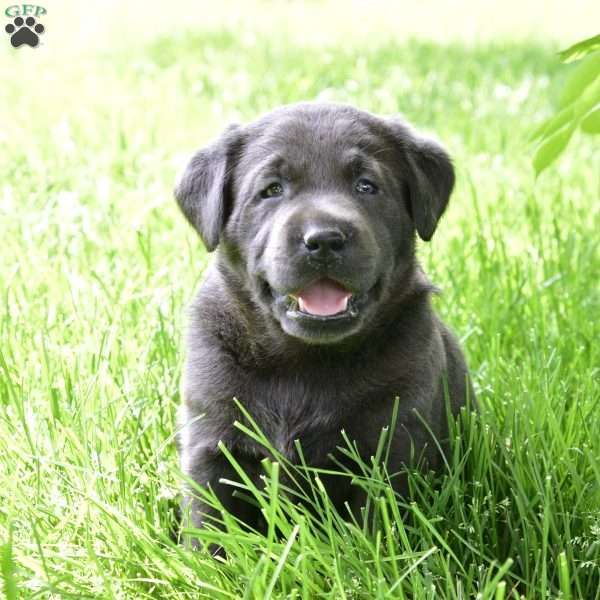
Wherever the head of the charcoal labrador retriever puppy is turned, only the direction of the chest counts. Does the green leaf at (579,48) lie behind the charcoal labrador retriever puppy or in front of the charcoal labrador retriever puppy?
in front

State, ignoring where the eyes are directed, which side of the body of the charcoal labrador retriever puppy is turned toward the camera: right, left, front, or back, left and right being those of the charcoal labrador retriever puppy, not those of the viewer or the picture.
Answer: front

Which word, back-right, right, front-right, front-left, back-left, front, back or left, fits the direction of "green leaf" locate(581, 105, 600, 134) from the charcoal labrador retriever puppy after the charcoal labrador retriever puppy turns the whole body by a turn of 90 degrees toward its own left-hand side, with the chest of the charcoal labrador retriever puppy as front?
front-right
